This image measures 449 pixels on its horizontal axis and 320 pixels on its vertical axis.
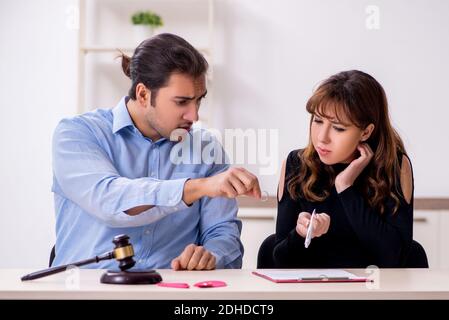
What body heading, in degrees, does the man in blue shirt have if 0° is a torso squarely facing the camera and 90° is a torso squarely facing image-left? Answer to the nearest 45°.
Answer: approximately 315°

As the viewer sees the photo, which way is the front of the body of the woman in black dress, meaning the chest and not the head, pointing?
toward the camera

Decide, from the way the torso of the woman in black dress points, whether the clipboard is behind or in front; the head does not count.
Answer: in front

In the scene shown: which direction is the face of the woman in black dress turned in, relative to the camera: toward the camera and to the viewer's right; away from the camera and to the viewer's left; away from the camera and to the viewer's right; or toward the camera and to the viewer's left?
toward the camera and to the viewer's left

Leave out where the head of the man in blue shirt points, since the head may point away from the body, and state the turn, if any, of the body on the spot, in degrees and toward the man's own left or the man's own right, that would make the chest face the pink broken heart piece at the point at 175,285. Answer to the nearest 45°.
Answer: approximately 45° to the man's own right

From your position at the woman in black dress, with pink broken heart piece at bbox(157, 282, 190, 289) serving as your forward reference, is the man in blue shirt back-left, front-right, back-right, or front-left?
front-right

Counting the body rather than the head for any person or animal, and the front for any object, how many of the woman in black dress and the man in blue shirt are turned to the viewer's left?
0

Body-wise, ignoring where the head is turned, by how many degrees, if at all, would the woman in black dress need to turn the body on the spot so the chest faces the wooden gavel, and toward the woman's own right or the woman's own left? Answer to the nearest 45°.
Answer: approximately 45° to the woman's own right

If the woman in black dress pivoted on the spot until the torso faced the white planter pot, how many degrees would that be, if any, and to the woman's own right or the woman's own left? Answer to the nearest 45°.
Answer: approximately 135° to the woman's own right

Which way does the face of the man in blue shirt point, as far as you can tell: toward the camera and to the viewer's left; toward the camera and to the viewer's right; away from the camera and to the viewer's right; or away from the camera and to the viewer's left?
toward the camera and to the viewer's right

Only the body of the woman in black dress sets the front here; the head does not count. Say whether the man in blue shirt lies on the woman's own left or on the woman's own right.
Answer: on the woman's own right

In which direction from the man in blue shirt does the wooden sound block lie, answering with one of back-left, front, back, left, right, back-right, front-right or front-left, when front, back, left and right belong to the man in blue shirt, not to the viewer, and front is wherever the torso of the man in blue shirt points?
front-right

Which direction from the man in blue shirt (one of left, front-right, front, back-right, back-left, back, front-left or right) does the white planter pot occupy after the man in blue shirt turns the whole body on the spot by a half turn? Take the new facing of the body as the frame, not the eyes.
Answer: front-right

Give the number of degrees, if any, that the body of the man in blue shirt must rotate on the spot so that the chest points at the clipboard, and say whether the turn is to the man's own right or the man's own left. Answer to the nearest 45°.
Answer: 0° — they already face it

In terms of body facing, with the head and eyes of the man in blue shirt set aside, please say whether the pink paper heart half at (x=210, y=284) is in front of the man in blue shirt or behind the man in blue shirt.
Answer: in front
